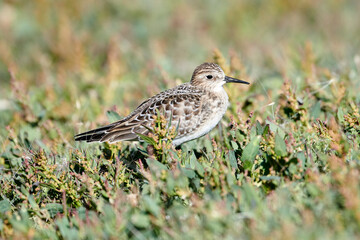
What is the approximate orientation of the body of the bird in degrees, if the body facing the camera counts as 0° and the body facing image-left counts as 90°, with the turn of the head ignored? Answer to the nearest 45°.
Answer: approximately 270°
